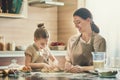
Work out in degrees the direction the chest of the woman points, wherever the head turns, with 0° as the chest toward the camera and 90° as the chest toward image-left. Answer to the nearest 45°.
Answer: approximately 45°

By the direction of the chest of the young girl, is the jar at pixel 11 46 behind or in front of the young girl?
behind

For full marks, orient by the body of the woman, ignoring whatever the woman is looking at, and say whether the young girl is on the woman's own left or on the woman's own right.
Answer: on the woman's own right

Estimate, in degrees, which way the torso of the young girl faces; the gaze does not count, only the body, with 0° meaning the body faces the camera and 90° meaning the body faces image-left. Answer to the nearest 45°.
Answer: approximately 315°

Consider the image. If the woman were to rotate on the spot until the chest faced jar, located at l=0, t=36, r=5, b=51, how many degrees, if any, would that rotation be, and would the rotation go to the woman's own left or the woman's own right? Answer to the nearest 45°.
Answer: approximately 90° to the woman's own right
